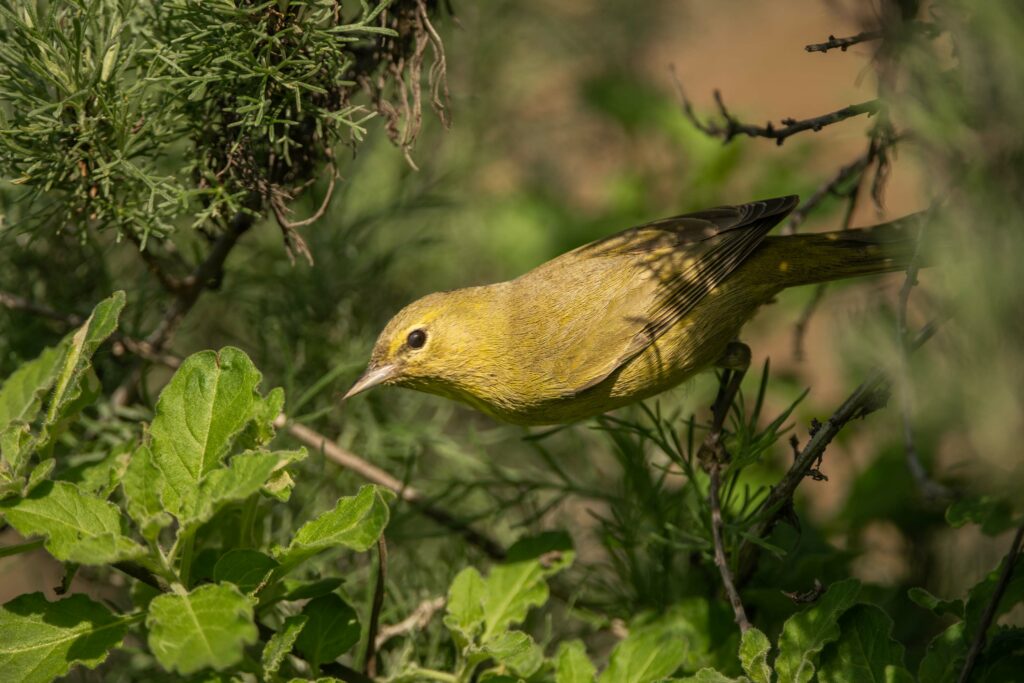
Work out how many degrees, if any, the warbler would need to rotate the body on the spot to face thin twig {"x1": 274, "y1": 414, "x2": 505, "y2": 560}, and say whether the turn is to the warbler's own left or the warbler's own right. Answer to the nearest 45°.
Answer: approximately 45° to the warbler's own left

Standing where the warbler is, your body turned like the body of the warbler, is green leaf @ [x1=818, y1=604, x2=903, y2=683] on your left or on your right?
on your left

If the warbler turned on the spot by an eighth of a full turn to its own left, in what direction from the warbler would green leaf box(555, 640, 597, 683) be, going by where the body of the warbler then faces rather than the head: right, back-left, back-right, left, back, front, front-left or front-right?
front-left

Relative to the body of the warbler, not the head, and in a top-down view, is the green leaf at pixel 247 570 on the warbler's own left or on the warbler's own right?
on the warbler's own left

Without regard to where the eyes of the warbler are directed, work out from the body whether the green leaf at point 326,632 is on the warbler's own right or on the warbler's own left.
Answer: on the warbler's own left

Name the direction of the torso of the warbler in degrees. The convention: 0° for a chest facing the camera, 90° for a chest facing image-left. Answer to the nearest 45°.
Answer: approximately 90°

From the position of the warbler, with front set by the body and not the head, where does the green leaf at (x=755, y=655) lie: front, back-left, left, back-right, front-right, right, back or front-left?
left

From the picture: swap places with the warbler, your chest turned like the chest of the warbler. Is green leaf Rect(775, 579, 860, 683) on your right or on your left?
on your left

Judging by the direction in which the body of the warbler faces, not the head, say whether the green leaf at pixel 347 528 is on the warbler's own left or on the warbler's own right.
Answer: on the warbler's own left

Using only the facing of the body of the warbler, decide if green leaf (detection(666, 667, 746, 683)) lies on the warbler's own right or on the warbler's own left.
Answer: on the warbler's own left

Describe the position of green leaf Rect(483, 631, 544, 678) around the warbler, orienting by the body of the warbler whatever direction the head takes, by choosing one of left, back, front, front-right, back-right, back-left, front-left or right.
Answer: left
